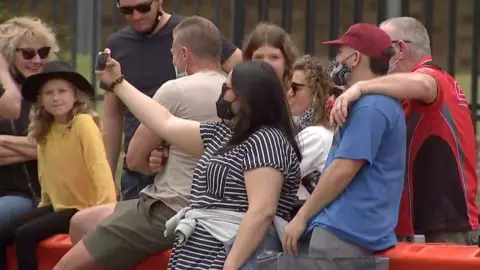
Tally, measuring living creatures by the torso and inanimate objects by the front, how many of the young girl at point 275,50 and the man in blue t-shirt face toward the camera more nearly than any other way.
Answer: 1

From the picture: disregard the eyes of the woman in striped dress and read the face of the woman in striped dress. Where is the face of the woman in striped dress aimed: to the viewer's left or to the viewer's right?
to the viewer's left
